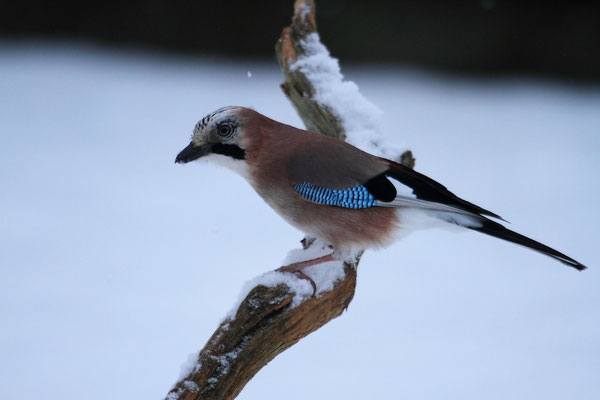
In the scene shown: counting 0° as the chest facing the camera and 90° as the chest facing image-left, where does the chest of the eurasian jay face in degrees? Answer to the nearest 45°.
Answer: approximately 90°
